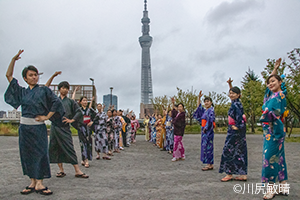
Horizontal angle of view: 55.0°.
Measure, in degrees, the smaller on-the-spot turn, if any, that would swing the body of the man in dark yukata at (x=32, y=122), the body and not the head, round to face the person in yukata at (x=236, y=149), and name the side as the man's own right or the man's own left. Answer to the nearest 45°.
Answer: approximately 90° to the man's own left

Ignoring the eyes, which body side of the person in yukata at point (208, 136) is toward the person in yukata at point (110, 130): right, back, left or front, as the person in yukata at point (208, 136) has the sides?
right

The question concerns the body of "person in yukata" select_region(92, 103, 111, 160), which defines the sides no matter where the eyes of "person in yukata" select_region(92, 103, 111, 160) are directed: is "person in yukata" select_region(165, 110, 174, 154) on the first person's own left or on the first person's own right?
on the first person's own left

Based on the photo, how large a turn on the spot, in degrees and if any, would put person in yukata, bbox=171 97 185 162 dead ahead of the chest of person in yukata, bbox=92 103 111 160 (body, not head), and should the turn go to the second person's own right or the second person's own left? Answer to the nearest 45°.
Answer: approximately 45° to the second person's own left

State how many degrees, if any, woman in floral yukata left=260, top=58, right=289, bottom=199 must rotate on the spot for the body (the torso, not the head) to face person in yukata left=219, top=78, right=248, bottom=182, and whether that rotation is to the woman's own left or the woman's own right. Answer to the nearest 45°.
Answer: approximately 90° to the woman's own right

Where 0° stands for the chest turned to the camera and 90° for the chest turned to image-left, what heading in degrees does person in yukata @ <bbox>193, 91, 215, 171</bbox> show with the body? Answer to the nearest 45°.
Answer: approximately 45°

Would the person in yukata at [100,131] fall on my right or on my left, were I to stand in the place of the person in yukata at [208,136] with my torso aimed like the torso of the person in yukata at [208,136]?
on my right

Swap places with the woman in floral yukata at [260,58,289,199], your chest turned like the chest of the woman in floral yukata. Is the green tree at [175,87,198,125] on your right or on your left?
on your right

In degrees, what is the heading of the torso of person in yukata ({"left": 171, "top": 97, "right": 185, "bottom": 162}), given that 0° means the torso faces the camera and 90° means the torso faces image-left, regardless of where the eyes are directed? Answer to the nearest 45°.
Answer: approximately 45°

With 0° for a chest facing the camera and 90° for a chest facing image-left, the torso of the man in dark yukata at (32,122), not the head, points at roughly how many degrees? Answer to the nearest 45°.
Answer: approximately 0°
